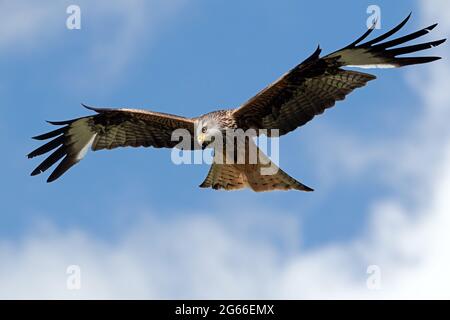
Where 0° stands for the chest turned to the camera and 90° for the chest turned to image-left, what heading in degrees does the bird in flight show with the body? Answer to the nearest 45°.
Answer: approximately 45°
